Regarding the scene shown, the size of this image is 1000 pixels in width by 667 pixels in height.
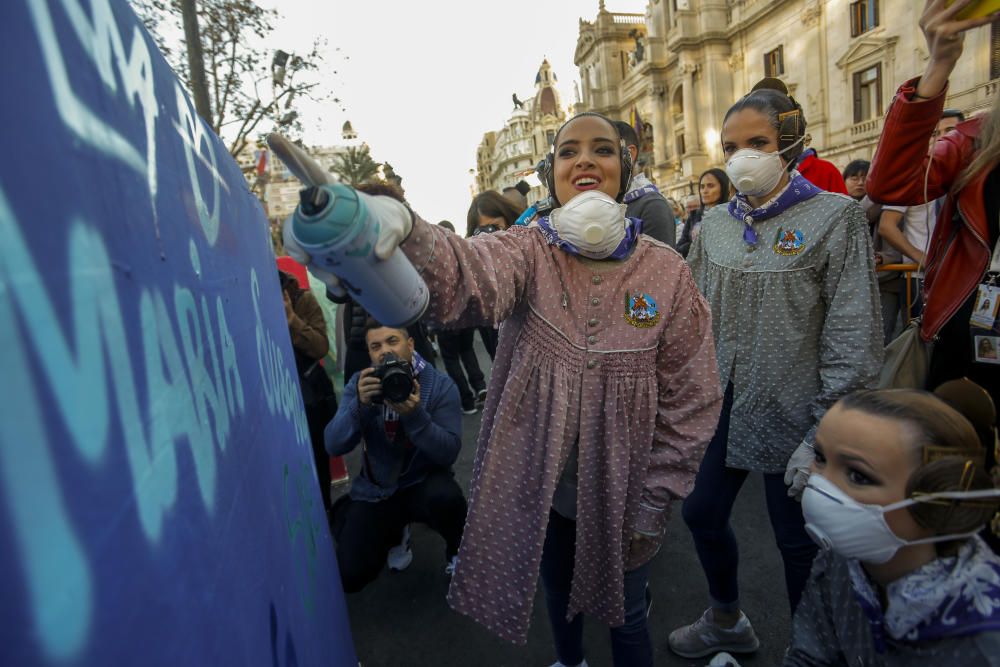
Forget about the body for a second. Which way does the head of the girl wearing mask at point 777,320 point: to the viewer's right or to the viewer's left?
to the viewer's left

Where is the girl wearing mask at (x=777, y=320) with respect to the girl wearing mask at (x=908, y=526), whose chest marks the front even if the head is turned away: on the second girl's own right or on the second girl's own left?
on the second girl's own right

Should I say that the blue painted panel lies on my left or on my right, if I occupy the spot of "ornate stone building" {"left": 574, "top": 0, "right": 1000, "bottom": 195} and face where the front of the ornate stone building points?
on my left

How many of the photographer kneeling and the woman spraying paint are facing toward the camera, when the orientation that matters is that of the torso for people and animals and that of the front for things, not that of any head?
2

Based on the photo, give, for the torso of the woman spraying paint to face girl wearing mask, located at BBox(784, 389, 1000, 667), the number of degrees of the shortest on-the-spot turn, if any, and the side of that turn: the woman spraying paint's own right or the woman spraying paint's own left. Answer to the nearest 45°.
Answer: approximately 45° to the woman spraying paint's own left

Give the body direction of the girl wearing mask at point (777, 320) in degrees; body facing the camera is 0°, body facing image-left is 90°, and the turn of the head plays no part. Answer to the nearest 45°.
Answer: approximately 45°
